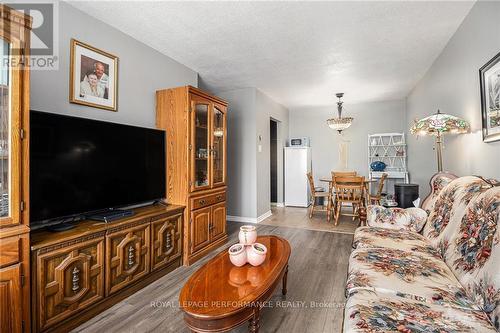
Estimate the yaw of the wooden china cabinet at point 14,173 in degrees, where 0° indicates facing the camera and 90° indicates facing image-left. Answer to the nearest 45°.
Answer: approximately 315°

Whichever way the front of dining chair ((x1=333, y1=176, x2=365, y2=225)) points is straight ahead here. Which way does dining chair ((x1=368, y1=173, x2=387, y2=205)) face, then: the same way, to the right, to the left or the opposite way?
to the left

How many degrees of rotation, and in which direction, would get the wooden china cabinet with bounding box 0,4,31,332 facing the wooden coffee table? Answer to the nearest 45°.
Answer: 0° — it already faces it

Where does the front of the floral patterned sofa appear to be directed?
to the viewer's left

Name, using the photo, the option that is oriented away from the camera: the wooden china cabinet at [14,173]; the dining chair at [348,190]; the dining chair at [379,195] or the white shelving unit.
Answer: the dining chair at [348,190]

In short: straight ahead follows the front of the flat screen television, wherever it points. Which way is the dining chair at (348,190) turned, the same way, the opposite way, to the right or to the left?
to the left

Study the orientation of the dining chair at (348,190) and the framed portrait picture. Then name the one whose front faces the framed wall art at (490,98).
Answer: the framed portrait picture

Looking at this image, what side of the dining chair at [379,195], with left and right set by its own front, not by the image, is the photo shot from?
left

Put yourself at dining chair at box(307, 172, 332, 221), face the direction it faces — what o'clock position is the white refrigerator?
The white refrigerator is roughly at 8 o'clock from the dining chair.

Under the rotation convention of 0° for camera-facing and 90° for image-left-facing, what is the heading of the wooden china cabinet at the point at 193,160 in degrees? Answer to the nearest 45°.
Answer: approximately 315°

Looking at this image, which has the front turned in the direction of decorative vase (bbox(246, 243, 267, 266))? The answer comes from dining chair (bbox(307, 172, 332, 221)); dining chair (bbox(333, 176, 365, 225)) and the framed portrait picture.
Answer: the framed portrait picture

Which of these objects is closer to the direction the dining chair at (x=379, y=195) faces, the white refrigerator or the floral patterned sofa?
the white refrigerator
